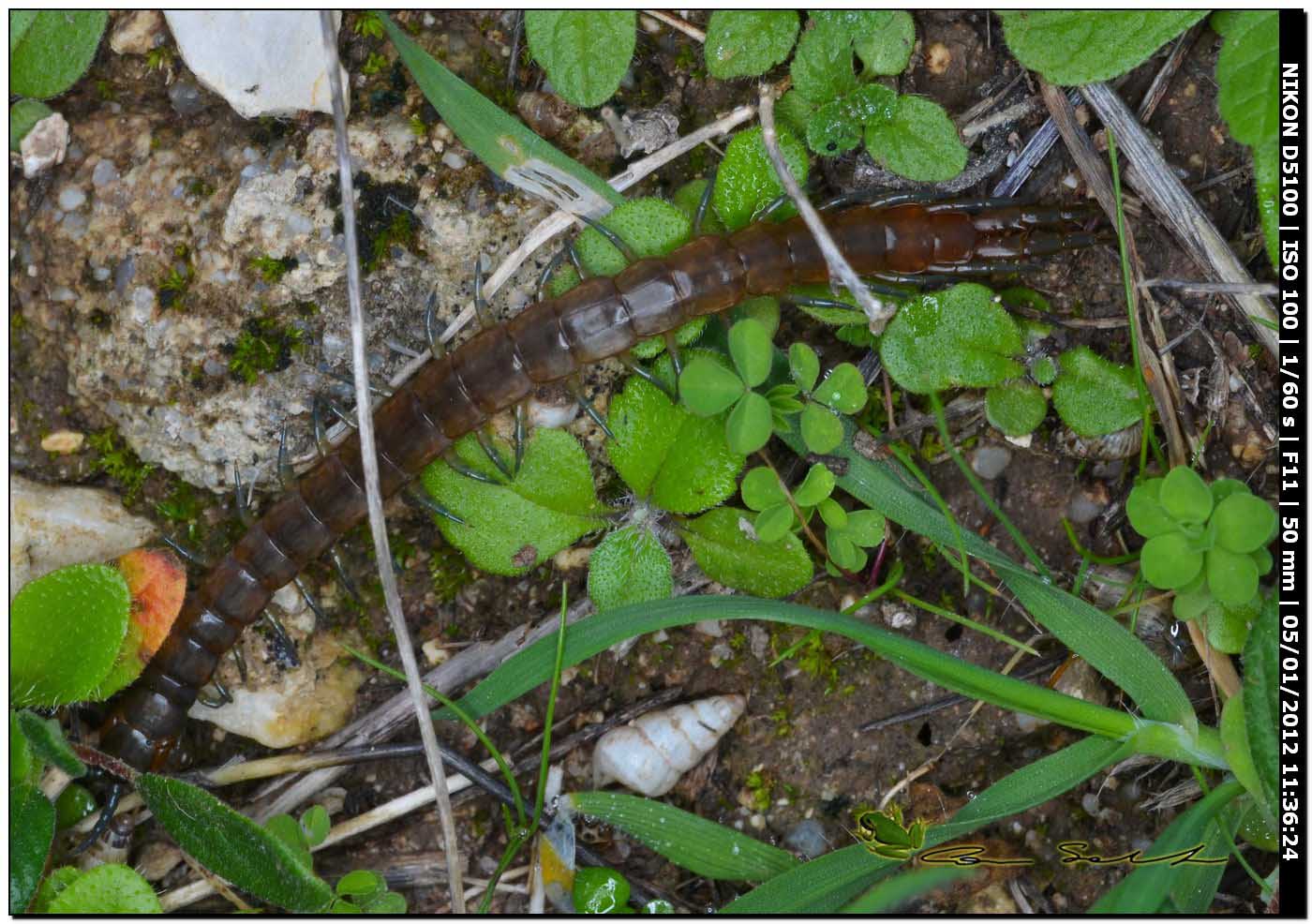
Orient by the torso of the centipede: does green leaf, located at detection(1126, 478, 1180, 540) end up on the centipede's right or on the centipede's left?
on the centipede's left

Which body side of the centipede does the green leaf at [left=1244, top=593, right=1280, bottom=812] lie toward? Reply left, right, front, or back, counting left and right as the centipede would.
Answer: left

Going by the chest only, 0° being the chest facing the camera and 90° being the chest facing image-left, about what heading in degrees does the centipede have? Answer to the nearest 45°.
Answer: approximately 45°

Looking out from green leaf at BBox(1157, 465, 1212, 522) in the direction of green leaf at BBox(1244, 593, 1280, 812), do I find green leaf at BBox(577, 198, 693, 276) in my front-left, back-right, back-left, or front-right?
back-right

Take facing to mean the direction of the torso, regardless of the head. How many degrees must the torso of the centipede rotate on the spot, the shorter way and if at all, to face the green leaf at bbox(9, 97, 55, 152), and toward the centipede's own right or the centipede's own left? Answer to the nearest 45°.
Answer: approximately 90° to the centipede's own right

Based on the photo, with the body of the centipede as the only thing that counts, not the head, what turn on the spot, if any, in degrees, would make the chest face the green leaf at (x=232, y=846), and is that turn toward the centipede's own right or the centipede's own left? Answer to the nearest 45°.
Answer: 0° — it already faces it

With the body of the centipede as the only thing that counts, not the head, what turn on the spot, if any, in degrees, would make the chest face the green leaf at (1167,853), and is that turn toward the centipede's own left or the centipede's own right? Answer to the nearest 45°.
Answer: approximately 90° to the centipede's own left

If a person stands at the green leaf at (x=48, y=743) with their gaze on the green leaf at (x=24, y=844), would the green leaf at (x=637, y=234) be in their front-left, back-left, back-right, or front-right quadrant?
back-left

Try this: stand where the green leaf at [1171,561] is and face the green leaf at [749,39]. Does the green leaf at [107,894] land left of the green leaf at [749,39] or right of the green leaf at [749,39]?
left
